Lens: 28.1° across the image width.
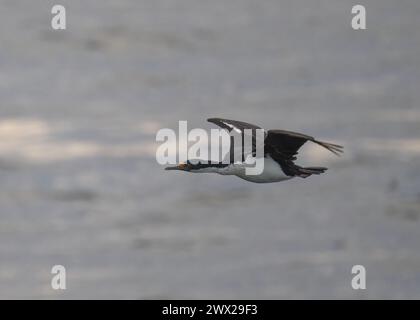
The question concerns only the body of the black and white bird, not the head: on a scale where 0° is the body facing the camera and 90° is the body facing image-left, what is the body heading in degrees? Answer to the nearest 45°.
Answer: approximately 90°
